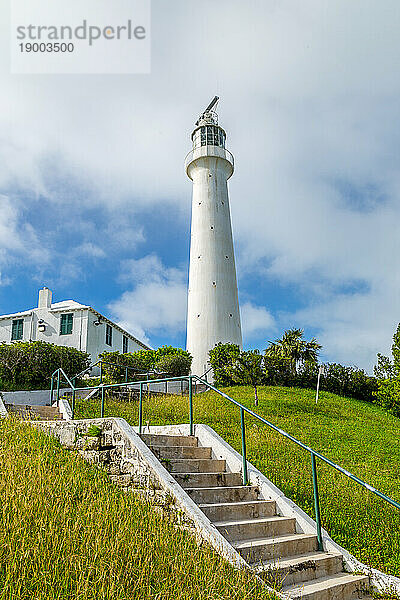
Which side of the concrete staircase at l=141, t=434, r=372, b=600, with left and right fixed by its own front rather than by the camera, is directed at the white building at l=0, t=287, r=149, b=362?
back

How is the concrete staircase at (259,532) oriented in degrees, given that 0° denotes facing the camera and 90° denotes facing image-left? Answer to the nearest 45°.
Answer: approximately 315°

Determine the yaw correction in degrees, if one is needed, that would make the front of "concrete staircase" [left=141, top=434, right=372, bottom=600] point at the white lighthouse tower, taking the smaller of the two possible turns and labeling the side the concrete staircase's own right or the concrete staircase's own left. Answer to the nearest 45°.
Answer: approximately 135° to the concrete staircase's own left

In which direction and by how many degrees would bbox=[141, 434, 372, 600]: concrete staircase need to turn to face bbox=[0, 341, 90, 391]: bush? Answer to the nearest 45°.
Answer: approximately 180°

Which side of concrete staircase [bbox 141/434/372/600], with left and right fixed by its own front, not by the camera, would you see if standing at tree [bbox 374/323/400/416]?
left

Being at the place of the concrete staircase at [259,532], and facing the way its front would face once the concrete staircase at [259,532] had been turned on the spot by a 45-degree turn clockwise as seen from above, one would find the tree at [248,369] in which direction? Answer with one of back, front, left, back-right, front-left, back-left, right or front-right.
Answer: back

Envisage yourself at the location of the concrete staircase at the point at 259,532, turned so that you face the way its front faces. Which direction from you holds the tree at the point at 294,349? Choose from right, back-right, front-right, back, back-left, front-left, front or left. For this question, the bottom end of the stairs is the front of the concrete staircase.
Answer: back-left

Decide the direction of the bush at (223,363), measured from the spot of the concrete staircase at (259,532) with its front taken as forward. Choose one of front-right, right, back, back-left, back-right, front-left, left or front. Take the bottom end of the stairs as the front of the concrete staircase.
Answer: back-left

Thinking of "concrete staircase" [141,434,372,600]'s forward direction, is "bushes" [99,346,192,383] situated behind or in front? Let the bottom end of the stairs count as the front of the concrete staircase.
behind
